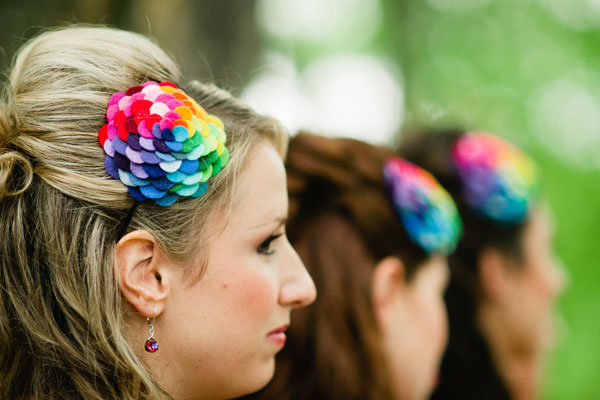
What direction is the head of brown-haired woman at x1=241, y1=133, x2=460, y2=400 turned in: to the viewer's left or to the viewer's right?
to the viewer's right

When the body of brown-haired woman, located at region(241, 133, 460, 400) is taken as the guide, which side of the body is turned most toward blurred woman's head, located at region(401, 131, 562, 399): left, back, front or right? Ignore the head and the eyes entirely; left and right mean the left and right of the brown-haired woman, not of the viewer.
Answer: front

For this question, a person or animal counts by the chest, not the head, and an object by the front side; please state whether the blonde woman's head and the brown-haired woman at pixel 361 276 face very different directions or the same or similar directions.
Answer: same or similar directions

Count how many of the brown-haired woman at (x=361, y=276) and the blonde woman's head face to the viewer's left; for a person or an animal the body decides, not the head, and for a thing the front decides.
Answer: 0

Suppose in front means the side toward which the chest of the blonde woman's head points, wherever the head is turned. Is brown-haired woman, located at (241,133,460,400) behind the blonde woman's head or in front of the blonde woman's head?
in front

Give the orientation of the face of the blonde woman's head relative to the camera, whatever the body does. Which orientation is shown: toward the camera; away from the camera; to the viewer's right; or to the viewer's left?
to the viewer's right

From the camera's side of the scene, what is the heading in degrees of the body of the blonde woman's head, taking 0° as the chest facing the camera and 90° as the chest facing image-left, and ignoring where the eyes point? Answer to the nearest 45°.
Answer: approximately 270°

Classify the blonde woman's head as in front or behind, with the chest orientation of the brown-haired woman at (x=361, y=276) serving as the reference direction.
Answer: behind

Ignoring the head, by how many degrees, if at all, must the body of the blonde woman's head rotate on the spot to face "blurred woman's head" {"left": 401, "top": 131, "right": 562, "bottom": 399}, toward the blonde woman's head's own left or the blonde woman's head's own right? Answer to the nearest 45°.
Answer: approximately 45° to the blonde woman's head's own left

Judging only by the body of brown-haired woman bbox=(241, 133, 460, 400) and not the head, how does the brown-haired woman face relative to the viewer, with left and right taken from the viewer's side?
facing away from the viewer and to the right of the viewer

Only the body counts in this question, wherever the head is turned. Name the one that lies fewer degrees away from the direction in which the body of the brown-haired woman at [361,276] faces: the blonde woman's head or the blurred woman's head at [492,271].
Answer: the blurred woman's head
